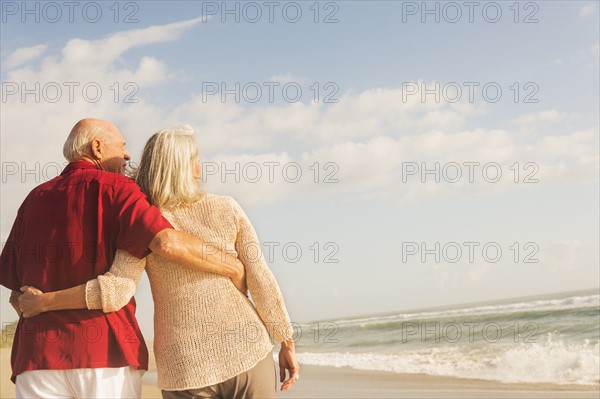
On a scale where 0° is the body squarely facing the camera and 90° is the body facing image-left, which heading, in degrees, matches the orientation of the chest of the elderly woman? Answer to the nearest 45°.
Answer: approximately 180°

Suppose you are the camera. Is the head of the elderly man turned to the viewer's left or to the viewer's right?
to the viewer's right
